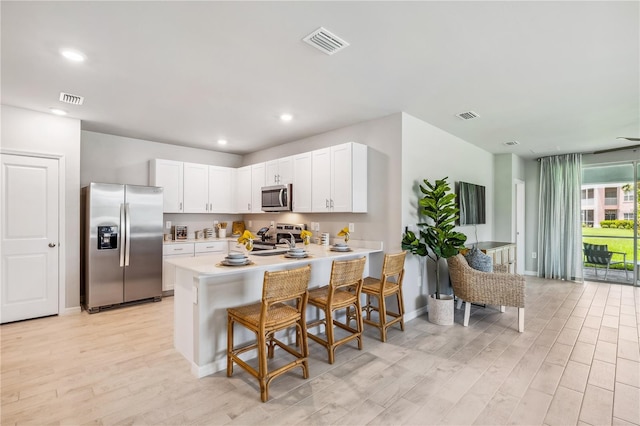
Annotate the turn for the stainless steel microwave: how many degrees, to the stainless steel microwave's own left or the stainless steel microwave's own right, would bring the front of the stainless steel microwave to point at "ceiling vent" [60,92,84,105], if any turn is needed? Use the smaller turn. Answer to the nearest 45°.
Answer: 0° — it already faces it

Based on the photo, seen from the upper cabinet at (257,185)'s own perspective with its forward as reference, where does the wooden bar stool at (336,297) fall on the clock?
The wooden bar stool is roughly at 10 o'clock from the upper cabinet.

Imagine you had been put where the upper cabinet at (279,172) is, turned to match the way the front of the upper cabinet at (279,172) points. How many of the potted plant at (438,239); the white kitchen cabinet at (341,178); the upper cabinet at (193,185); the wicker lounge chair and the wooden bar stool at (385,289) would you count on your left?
4

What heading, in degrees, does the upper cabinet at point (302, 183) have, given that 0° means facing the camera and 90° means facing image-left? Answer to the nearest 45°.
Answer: approximately 45°

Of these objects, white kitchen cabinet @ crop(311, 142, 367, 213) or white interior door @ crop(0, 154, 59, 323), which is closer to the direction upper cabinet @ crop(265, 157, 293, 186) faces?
the white interior door

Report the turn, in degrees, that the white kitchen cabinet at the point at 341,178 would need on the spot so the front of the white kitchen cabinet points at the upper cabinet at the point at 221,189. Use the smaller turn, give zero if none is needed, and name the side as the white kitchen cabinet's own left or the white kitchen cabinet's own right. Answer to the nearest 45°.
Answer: approximately 90° to the white kitchen cabinet's own right

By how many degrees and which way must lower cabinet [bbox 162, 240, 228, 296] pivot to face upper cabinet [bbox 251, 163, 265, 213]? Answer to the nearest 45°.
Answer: approximately 45° to its left

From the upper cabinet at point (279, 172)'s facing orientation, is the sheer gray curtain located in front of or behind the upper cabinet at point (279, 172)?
behind

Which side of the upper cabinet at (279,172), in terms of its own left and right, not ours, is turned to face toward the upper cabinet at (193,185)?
right

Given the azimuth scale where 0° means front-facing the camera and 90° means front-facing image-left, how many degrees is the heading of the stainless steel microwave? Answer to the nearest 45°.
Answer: approximately 45°

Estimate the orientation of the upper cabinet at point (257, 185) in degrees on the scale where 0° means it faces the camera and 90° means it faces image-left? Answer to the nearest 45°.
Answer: approximately 45°

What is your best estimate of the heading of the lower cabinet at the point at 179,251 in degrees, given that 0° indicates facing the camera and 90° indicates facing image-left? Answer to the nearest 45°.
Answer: approximately 315°

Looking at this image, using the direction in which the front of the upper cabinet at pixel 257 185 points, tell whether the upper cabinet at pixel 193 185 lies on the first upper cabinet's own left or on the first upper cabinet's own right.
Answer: on the first upper cabinet's own right
